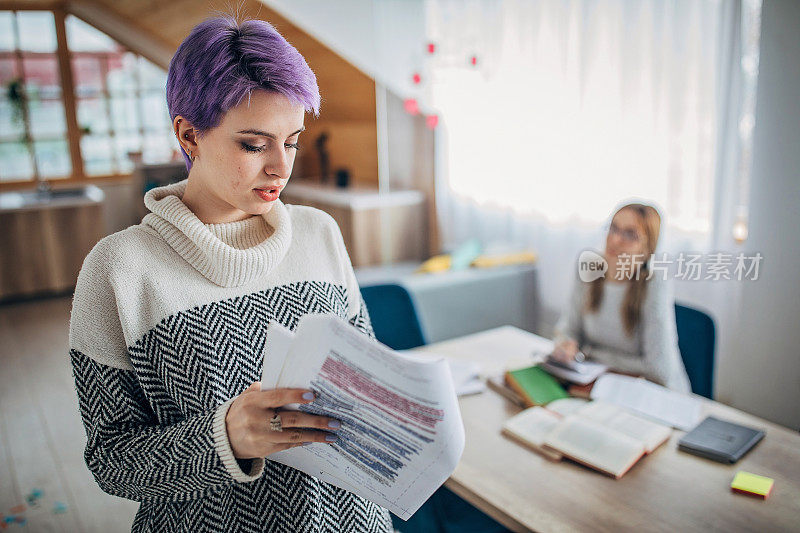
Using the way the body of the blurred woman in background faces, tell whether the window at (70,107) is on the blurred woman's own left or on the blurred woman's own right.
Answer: on the blurred woman's own right

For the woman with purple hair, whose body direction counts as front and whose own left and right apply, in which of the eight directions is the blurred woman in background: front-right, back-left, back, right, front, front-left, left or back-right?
left

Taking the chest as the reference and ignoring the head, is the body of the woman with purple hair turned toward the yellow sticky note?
no

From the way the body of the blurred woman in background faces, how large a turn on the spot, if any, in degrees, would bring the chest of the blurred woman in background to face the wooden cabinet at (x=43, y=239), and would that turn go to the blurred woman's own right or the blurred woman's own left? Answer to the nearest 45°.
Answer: approximately 45° to the blurred woman's own right

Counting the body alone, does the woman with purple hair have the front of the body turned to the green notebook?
no

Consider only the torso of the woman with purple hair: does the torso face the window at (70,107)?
no

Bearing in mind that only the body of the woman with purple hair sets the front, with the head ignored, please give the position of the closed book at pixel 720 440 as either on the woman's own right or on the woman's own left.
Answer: on the woman's own left

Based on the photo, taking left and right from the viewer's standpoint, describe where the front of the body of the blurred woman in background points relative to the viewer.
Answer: facing the viewer and to the left of the viewer

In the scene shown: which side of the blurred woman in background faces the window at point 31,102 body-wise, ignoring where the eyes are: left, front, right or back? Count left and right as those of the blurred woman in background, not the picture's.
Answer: right

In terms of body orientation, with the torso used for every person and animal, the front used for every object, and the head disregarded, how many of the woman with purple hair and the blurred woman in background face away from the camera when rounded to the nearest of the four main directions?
0

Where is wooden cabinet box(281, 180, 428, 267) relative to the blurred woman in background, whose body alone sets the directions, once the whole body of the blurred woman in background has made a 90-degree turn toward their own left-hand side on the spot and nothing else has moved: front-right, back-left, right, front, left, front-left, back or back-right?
back

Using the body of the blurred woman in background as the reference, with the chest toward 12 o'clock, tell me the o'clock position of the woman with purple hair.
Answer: The woman with purple hair is roughly at 11 o'clock from the blurred woman in background.

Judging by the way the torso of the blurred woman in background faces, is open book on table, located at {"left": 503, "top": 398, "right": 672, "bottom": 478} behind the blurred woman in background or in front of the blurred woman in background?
in front

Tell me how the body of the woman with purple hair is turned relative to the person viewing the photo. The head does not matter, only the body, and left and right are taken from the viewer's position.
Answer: facing the viewer and to the right of the viewer

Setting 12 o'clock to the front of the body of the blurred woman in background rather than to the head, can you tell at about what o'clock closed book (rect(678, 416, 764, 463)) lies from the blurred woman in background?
The closed book is roughly at 10 o'clock from the blurred woman in background.
